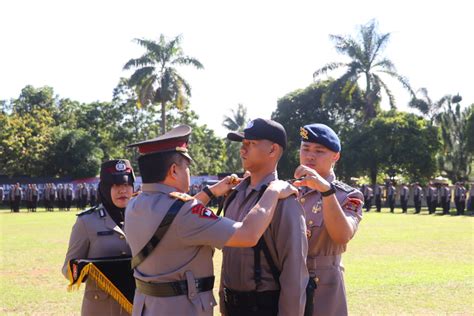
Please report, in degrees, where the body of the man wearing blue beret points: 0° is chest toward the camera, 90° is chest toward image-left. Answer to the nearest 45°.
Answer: approximately 45°

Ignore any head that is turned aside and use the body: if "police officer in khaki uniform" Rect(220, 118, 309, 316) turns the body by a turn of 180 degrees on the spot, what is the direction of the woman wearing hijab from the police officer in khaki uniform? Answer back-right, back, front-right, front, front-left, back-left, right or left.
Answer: left

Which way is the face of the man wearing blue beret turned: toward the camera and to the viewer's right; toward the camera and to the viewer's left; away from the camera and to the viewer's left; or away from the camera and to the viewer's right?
toward the camera and to the viewer's left

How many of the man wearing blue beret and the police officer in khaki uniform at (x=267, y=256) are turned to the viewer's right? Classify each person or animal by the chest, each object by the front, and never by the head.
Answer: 0

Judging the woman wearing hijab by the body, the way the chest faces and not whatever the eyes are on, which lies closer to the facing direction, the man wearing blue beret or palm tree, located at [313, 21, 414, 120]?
the man wearing blue beret

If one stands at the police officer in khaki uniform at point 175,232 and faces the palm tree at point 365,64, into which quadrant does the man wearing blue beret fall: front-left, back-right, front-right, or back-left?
front-right

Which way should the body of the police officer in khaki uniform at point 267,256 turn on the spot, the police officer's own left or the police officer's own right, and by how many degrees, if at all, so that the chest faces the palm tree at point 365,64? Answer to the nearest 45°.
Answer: approximately 135° to the police officer's own right

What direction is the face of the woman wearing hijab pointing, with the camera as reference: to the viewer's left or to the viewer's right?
to the viewer's right

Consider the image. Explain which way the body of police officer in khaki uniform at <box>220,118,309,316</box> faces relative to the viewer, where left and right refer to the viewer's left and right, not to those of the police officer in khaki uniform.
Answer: facing the viewer and to the left of the viewer

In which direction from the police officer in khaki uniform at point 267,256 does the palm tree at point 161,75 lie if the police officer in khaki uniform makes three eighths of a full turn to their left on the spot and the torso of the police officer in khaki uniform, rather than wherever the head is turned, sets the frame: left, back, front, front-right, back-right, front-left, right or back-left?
left

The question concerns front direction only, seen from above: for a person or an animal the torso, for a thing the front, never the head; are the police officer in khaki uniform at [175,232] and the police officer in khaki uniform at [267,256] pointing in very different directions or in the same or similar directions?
very different directions

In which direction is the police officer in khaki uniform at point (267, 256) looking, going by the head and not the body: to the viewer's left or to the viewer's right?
to the viewer's left

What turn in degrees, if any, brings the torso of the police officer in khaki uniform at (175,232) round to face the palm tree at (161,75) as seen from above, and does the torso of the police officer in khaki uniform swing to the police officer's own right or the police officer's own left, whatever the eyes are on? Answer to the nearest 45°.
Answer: approximately 45° to the police officer's own left
